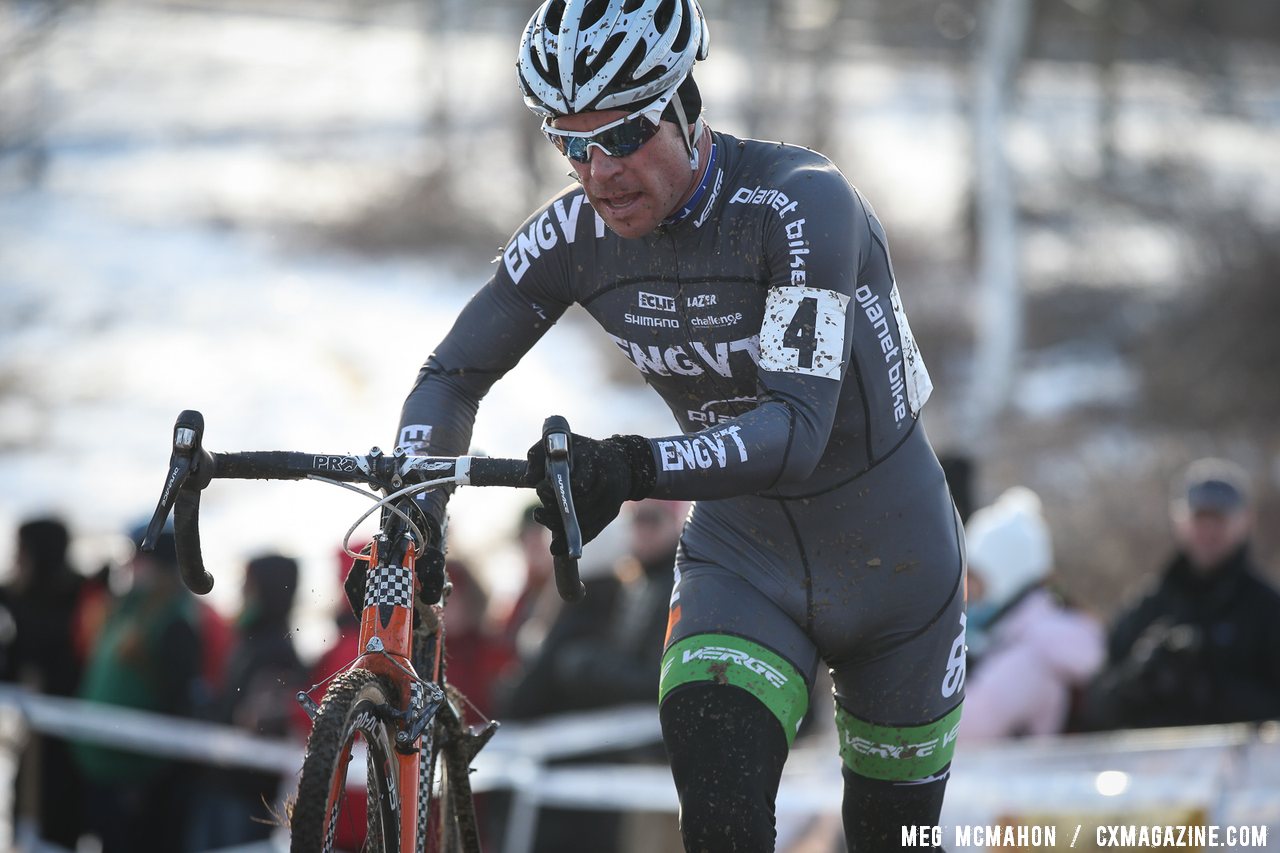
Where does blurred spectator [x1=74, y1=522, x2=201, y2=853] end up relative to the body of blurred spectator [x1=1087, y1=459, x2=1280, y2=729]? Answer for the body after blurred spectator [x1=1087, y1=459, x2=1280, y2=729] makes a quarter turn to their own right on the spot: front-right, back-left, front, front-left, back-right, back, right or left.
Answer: front

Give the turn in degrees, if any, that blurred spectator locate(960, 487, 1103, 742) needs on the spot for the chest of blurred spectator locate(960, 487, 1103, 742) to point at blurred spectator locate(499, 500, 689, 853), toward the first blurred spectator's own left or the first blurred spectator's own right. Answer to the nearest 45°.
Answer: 0° — they already face them

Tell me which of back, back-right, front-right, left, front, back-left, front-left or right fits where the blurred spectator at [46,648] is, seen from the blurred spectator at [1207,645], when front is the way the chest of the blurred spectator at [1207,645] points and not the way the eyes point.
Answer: right

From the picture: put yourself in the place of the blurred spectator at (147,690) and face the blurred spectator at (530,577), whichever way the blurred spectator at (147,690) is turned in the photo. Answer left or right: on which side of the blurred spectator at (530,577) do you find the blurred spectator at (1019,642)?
right

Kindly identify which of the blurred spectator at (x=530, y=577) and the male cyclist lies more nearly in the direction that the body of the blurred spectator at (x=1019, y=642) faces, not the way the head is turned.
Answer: the blurred spectator

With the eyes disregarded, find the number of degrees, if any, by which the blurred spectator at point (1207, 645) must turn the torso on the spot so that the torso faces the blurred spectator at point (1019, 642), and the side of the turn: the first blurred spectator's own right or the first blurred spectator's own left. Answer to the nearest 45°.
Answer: approximately 90° to the first blurred spectator's own right

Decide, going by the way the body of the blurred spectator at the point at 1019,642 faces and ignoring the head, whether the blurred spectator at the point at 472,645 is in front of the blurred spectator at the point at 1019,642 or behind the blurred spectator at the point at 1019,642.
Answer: in front

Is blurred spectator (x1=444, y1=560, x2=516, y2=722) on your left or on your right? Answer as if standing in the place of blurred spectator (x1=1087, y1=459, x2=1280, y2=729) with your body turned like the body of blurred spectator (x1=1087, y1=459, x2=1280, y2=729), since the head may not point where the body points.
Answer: on your right

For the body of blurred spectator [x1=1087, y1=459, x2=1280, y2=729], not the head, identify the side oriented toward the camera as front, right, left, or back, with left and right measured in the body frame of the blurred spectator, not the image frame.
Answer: front
